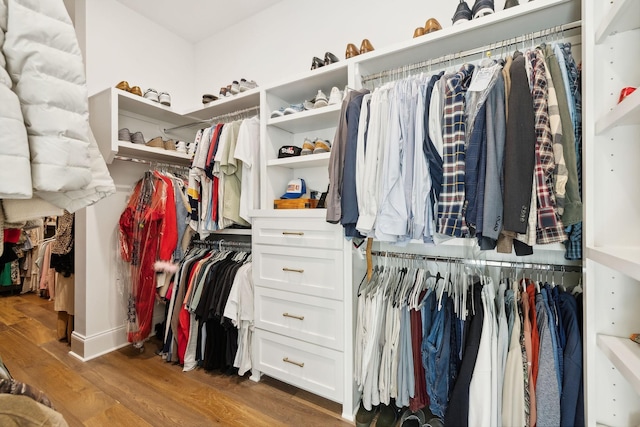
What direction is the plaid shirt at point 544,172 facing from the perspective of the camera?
to the viewer's left

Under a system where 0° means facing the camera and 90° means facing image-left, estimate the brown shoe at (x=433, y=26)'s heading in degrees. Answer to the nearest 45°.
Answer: approximately 45°

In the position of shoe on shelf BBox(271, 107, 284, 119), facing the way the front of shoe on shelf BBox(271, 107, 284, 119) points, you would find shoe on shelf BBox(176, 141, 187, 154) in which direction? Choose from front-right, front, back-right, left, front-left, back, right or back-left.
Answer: right

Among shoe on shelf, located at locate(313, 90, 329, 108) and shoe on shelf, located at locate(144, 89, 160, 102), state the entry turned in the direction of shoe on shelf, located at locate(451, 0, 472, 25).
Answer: shoe on shelf, located at locate(144, 89, 160, 102)

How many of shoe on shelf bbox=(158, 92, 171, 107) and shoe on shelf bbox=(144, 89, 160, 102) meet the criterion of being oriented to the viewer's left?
0

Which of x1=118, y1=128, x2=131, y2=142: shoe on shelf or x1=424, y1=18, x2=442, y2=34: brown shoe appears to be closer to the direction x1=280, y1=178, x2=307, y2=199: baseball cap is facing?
the shoe on shelf

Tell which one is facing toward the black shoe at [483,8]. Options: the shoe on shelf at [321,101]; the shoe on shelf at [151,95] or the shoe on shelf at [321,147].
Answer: the shoe on shelf at [151,95]

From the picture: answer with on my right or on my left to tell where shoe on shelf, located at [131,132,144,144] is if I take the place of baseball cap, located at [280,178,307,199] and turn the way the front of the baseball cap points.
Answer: on my right

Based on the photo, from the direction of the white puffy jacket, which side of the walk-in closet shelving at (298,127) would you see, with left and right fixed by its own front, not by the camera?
front

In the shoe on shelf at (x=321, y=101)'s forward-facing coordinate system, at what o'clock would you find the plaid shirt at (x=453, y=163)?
The plaid shirt is roughly at 9 o'clock from the shoe on shelf.

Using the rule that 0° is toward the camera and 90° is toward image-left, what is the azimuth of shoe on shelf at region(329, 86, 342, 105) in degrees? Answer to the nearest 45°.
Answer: approximately 45°
